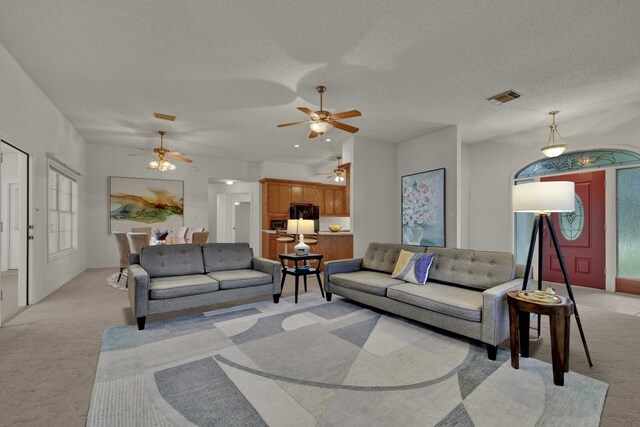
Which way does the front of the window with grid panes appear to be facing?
to the viewer's right

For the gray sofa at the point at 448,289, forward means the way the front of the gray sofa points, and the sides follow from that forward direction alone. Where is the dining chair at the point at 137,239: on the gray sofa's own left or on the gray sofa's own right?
on the gray sofa's own right

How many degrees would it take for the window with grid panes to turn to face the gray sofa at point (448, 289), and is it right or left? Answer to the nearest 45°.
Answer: approximately 45° to its right

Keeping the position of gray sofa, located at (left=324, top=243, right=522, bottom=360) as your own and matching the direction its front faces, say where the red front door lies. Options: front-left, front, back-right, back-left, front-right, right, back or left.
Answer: back

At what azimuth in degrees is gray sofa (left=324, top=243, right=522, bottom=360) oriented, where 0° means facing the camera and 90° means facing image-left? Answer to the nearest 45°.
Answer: approximately 45°

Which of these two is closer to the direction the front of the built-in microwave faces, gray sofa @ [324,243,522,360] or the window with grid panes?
the gray sofa

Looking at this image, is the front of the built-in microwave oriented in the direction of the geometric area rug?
yes

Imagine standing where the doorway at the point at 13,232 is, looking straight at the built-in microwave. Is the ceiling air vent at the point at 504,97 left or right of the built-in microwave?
right

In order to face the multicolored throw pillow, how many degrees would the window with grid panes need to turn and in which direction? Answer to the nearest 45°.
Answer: approximately 45° to its right

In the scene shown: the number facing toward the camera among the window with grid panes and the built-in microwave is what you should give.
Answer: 1

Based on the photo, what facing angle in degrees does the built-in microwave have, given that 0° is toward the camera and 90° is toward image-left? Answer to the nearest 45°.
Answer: approximately 0°
